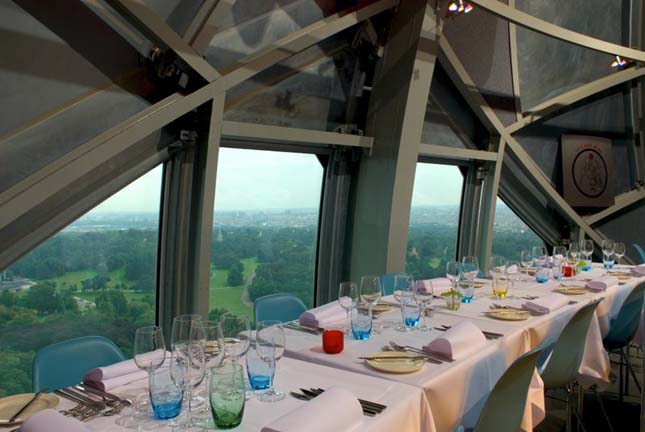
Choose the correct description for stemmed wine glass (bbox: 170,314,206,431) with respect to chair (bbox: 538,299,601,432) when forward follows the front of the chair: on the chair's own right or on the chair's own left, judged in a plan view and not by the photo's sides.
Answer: on the chair's own left

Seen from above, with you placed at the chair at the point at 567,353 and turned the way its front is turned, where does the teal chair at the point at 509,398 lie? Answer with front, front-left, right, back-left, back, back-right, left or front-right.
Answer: back-left

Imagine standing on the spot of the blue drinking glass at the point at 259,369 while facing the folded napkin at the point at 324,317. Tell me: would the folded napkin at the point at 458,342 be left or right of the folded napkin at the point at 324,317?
right

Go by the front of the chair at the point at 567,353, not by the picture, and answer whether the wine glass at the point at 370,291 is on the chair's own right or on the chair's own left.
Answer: on the chair's own left

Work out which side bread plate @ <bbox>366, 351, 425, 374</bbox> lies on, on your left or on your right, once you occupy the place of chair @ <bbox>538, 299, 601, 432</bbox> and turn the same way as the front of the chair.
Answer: on your left

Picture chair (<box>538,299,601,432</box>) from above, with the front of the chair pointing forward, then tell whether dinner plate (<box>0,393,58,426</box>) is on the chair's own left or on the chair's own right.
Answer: on the chair's own left

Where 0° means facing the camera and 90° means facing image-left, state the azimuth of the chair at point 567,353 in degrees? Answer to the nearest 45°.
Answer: approximately 135°

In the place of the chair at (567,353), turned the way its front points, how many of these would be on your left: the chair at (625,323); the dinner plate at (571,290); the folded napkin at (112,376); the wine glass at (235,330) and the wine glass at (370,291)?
3
